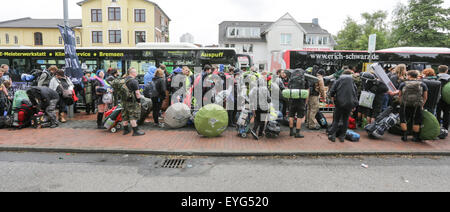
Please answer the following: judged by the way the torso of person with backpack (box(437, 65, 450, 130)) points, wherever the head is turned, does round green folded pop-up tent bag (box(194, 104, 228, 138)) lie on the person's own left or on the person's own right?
on the person's own left

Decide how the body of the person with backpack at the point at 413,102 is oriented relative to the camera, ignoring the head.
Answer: away from the camera

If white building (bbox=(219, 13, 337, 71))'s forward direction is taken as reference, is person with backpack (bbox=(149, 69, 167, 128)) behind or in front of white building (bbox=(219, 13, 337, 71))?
in front

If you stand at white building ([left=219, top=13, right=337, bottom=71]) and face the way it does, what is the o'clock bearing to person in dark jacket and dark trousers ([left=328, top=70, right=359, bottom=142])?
The person in dark jacket and dark trousers is roughly at 12 o'clock from the white building.

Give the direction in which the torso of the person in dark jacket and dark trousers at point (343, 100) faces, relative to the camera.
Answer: away from the camera

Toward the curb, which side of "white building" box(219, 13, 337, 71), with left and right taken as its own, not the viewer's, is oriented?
front

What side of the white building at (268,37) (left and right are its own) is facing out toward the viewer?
front

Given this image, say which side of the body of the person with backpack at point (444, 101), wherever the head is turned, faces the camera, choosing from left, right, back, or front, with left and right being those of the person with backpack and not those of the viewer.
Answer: back

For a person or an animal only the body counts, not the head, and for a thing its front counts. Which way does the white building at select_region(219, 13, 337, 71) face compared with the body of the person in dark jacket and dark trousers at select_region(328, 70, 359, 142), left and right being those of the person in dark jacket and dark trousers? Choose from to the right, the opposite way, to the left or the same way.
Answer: the opposite way

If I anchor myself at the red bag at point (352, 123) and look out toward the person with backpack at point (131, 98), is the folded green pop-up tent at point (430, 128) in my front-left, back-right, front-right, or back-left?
back-left

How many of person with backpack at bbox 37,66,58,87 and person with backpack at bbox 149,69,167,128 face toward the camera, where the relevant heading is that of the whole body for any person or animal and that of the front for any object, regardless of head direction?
0
